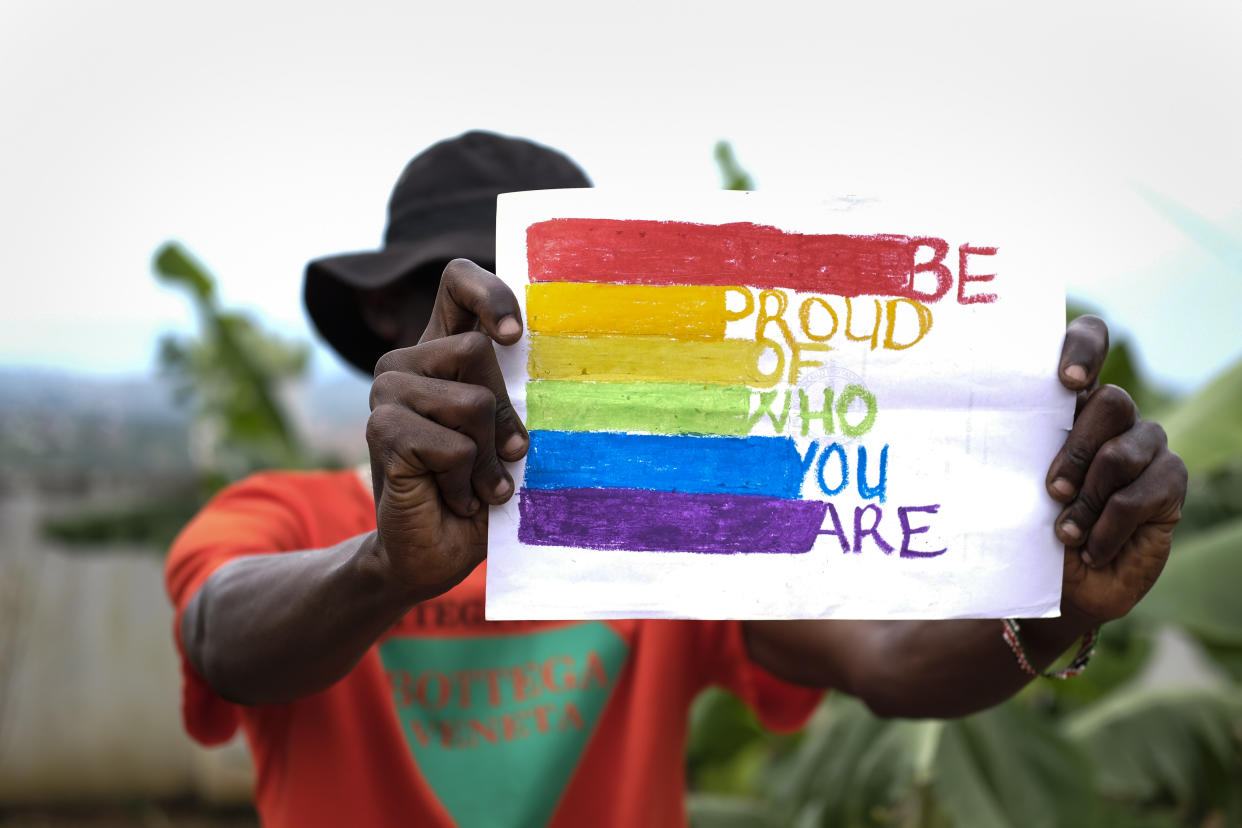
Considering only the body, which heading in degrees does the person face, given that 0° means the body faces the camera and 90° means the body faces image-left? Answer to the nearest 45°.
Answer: approximately 0°

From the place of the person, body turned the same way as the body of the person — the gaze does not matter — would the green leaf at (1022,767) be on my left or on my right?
on my left

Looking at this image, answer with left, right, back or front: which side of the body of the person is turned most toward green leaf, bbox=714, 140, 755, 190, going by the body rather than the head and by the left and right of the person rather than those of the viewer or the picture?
back

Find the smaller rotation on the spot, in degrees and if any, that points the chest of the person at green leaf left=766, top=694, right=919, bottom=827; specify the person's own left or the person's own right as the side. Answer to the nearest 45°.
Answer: approximately 135° to the person's own left

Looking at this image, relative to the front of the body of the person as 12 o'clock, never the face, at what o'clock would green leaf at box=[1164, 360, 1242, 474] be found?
The green leaf is roughly at 8 o'clock from the person.

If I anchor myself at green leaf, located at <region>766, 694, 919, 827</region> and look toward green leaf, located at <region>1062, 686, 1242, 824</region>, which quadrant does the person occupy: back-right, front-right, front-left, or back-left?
back-right

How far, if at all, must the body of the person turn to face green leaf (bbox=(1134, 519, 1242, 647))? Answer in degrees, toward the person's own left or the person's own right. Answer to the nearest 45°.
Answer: approximately 135° to the person's own left
